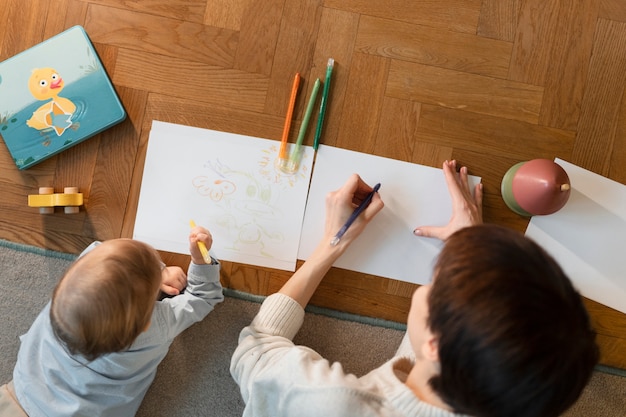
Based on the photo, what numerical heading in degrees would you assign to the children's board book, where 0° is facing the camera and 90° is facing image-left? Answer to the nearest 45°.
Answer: approximately 0°

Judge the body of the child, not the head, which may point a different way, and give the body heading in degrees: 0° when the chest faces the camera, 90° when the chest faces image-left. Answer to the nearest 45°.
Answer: approximately 225°

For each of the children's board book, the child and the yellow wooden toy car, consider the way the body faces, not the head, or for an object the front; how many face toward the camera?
1

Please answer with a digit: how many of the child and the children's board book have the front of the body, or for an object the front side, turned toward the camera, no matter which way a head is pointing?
1

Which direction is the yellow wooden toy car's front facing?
to the viewer's left

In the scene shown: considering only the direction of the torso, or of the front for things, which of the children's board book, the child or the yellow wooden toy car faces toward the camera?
the children's board book

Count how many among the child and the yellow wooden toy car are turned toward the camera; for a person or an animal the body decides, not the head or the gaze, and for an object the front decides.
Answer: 0

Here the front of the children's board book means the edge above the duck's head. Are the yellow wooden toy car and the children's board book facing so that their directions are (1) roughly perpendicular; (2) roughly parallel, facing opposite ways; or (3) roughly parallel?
roughly perpendicular
